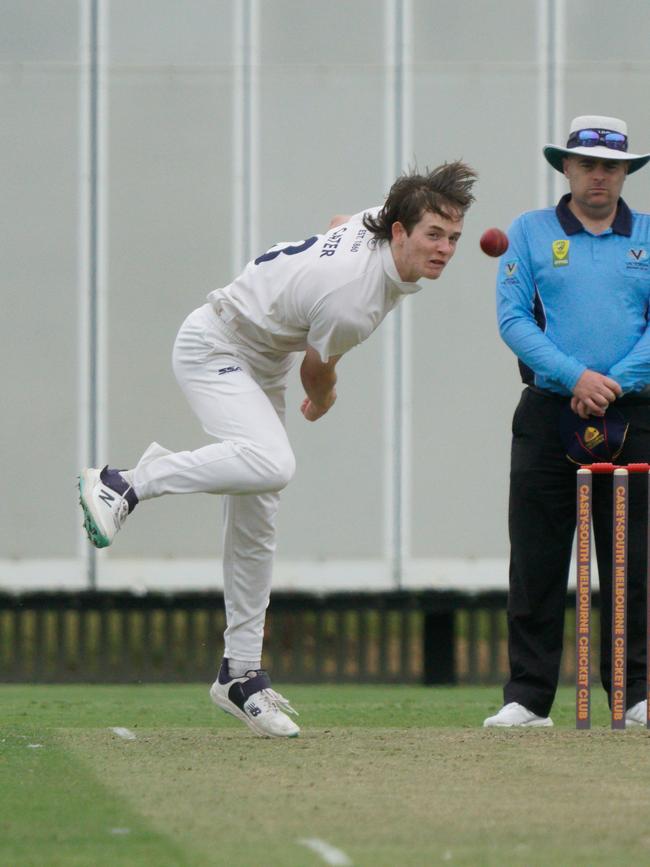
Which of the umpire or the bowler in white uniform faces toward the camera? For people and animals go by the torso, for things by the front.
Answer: the umpire

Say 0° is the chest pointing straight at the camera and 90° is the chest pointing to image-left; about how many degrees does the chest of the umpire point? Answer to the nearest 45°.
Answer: approximately 0°

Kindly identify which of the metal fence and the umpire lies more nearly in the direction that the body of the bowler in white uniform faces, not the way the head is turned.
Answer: the umpire

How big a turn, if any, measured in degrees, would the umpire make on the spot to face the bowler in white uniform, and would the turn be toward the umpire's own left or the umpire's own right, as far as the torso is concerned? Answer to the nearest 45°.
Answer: approximately 45° to the umpire's own right

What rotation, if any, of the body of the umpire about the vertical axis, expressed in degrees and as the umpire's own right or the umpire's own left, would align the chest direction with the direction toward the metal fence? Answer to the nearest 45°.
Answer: approximately 135° to the umpire's own right

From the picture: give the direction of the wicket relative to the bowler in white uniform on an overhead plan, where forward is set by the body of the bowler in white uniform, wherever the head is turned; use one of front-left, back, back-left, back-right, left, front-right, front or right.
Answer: front

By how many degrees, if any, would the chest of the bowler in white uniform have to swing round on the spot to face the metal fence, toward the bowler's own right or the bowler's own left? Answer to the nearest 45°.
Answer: approximately 90° to the bowler's own left

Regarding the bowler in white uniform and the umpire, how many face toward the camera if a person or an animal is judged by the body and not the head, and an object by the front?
1

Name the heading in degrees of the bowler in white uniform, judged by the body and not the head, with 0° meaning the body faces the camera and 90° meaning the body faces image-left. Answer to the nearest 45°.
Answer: approximately 270°

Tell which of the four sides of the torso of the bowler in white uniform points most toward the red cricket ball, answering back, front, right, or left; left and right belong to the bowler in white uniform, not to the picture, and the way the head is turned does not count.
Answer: front

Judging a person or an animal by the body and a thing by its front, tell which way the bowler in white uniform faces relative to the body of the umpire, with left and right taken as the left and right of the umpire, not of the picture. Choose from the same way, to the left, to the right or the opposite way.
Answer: to the left
